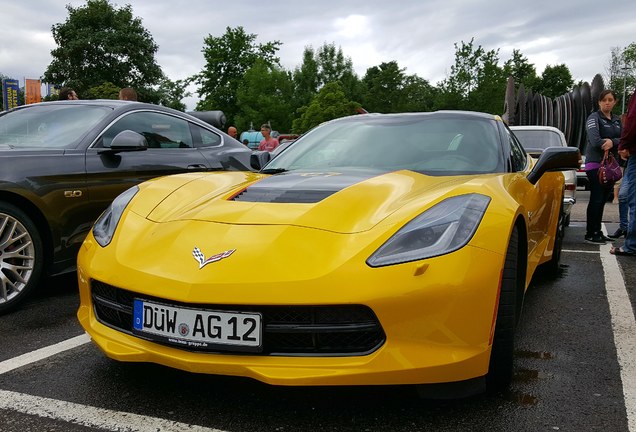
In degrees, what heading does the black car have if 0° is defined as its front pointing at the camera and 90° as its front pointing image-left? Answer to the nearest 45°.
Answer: approximately 45°

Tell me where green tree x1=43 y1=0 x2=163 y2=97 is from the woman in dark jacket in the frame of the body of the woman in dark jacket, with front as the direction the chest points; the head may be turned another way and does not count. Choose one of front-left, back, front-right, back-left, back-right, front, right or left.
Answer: back

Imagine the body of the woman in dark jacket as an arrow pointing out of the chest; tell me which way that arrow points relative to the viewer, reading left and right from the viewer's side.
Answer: facing the viewer and to the right of the viewer

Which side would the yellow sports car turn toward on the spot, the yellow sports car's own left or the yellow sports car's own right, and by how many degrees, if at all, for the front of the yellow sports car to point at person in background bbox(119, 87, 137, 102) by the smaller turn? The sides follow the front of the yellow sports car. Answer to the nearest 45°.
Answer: approximately 90° to the yellow sports car's own right

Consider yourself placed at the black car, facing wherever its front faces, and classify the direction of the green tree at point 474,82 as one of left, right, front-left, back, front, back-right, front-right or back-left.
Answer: back

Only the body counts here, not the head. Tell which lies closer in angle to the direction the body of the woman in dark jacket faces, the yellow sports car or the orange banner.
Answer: the yellow sports car

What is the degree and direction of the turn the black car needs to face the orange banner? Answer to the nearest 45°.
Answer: approximately 135° to its right

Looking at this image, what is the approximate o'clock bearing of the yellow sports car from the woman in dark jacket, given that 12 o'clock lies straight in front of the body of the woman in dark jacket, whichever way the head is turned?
The yellow sports car is roughly at 2 o'clock from the woman in dark jacket.

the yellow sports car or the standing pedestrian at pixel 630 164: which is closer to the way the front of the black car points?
the yellow sports car

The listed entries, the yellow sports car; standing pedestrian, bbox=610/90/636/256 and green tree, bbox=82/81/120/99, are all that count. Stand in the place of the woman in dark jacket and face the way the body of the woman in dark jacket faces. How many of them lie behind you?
1
